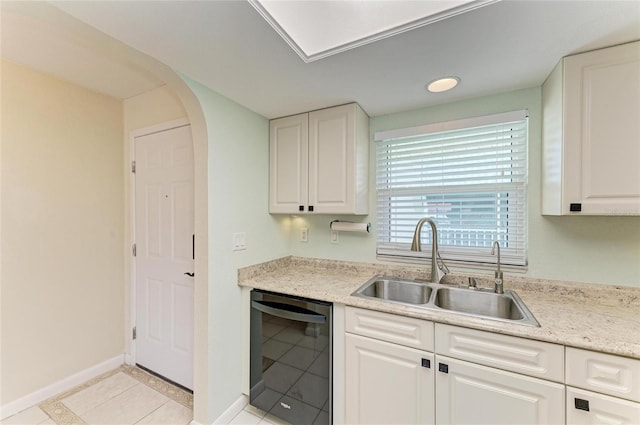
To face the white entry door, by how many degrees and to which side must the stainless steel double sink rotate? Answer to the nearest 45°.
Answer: approximately 90° to its right

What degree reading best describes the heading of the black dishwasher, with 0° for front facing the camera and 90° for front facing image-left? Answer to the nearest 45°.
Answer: approximately 45°

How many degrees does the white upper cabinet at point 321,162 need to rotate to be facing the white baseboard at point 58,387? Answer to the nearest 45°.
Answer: approximately 45° to its right
